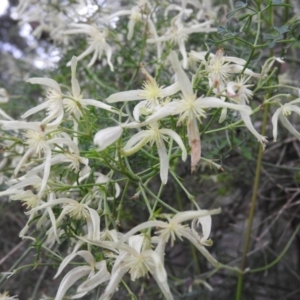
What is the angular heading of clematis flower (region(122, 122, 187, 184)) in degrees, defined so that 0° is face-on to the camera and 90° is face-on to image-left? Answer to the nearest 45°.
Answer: approximately 0°

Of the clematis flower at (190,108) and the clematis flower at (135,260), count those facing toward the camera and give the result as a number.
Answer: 2

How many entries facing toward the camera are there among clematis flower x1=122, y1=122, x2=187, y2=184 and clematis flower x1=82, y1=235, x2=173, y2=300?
2
